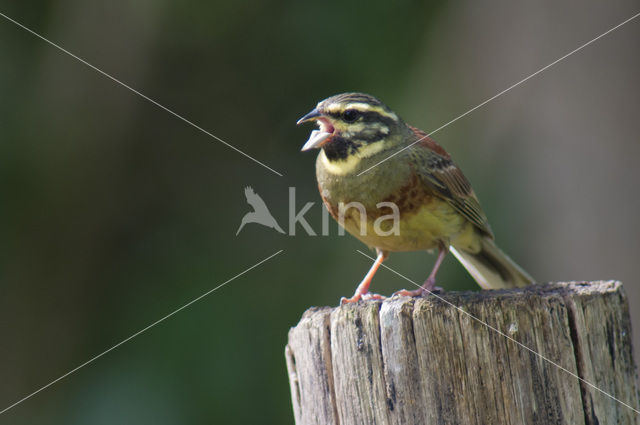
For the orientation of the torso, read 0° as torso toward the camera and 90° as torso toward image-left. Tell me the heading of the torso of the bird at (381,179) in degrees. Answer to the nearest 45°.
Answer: approximately 45°
